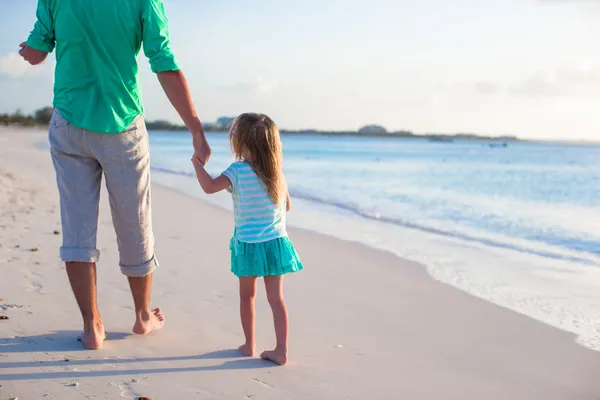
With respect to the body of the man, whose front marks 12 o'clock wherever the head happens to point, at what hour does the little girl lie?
The little girl is roughly at 3 o'clock from the man.

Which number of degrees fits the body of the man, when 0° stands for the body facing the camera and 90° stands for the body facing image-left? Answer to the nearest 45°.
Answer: approximately 180°

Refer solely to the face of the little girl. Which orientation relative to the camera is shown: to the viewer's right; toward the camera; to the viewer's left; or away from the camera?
away from the camera
